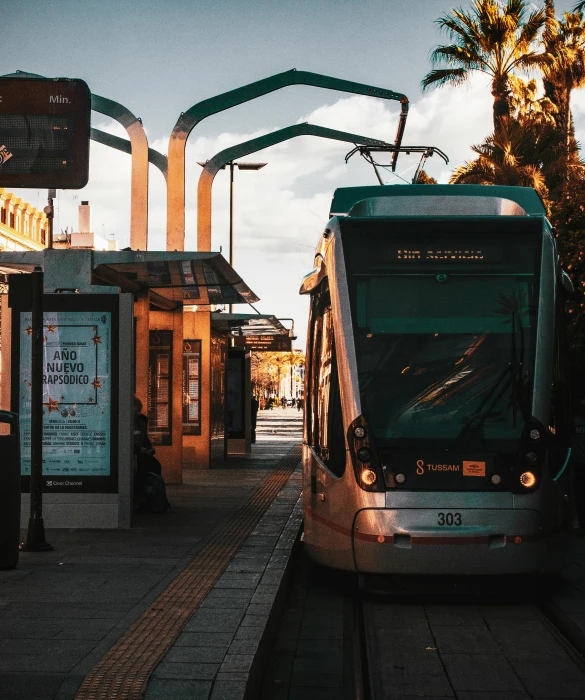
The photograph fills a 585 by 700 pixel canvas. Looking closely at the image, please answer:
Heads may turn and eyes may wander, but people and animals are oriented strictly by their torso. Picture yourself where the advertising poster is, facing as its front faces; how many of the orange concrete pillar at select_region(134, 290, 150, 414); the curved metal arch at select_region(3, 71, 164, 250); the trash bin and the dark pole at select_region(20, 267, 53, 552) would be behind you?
2

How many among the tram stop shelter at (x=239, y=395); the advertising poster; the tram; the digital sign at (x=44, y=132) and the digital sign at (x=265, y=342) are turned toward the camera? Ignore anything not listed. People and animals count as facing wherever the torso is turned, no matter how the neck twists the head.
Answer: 4

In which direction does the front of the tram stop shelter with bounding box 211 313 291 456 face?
to the viewer's right

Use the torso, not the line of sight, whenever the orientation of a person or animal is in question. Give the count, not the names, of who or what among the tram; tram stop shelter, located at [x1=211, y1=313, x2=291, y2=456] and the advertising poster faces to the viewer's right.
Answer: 1

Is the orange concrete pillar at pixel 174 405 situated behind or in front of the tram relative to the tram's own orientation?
behind

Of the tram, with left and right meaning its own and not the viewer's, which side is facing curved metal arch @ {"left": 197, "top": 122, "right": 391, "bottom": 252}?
back

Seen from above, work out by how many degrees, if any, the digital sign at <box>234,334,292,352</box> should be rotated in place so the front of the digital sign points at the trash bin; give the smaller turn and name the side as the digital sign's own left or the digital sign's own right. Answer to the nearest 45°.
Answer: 0° — it already faces it

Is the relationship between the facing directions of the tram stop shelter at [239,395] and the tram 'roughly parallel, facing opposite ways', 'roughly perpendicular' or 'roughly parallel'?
roughly perpendicular

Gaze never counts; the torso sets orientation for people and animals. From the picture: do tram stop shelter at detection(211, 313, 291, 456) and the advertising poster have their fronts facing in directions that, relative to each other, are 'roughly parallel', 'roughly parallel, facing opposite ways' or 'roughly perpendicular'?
roughly perpendicular

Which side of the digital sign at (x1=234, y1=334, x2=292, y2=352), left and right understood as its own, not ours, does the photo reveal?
front

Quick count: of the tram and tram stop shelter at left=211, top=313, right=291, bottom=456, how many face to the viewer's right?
1

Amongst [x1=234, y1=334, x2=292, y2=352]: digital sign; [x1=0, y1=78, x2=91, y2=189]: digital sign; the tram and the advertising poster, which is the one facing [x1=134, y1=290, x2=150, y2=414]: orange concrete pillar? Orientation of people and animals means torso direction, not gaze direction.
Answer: [x1=234, y1=334, x2=292, y2=352]: digital sign

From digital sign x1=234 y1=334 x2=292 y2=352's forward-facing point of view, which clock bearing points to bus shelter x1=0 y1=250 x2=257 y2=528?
The bus shelter is roughly at 12 o'clock from the digital sign.

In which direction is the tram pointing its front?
toward the camera

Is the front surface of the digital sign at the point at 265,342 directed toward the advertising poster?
yes

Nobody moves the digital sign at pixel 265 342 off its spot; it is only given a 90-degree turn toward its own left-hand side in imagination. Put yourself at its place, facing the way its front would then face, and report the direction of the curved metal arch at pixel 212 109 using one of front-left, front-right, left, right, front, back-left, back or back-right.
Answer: right
